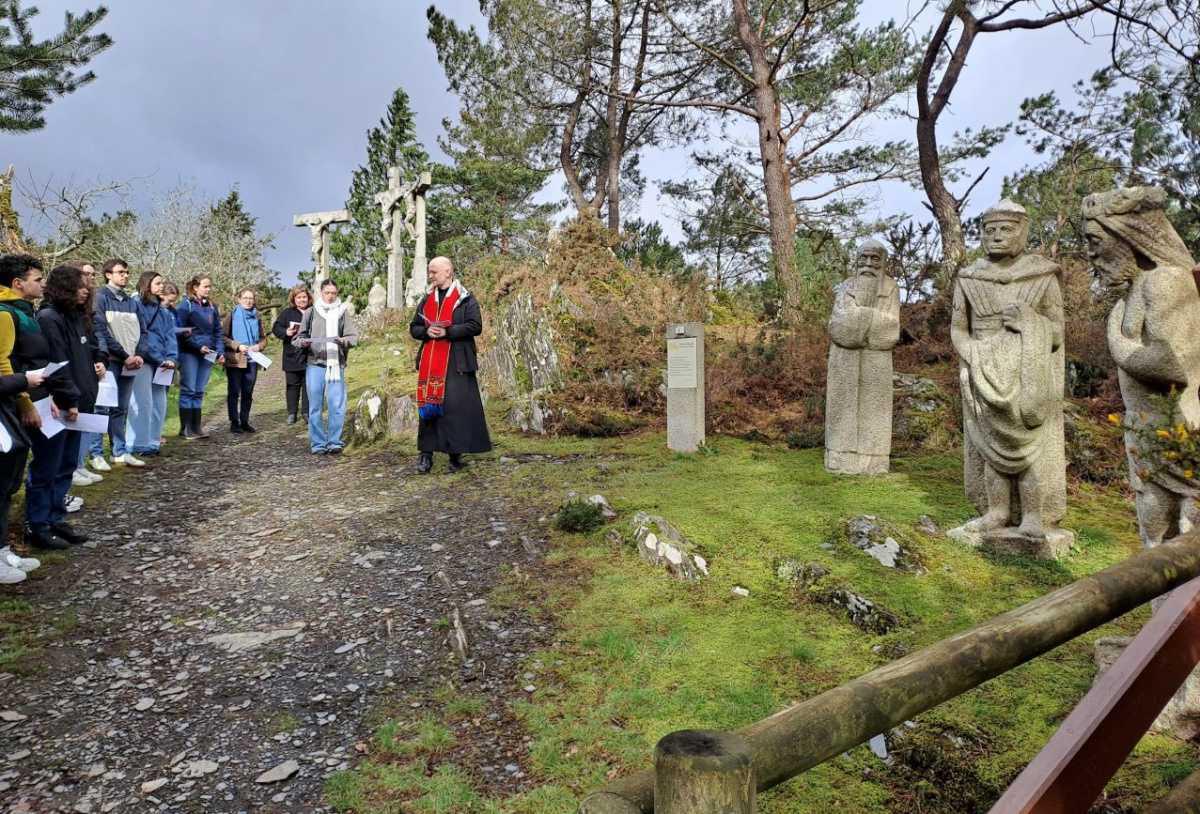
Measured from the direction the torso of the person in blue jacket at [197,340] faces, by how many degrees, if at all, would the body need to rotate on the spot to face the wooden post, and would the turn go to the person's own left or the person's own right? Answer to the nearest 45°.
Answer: approximately 45° to the person's own right

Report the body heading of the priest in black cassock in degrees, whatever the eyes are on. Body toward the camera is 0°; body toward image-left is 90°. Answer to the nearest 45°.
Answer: approximately 45°

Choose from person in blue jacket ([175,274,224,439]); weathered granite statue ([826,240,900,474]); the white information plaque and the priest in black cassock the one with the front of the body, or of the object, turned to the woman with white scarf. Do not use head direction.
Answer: the person in blue jacket

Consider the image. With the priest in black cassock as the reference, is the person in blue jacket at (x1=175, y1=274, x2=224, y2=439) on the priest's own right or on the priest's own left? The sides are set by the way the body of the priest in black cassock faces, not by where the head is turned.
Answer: on the priest's own right

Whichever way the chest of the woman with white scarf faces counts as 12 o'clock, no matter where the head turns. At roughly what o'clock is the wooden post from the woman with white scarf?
The wooden post is roughly at 12 o'clock from the woman with white scarf.

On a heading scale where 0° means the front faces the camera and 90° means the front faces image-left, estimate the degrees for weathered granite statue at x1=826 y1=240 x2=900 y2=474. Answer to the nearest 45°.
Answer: approximately 0°

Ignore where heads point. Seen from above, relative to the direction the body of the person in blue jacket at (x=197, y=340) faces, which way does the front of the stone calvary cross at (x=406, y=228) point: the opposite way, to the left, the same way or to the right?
to the right

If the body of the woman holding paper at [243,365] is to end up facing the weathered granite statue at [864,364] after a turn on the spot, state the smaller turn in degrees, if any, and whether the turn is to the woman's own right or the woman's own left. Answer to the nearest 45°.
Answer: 0° — they already face it

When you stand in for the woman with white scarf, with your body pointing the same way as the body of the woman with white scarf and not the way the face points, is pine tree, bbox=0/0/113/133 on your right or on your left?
on your right
